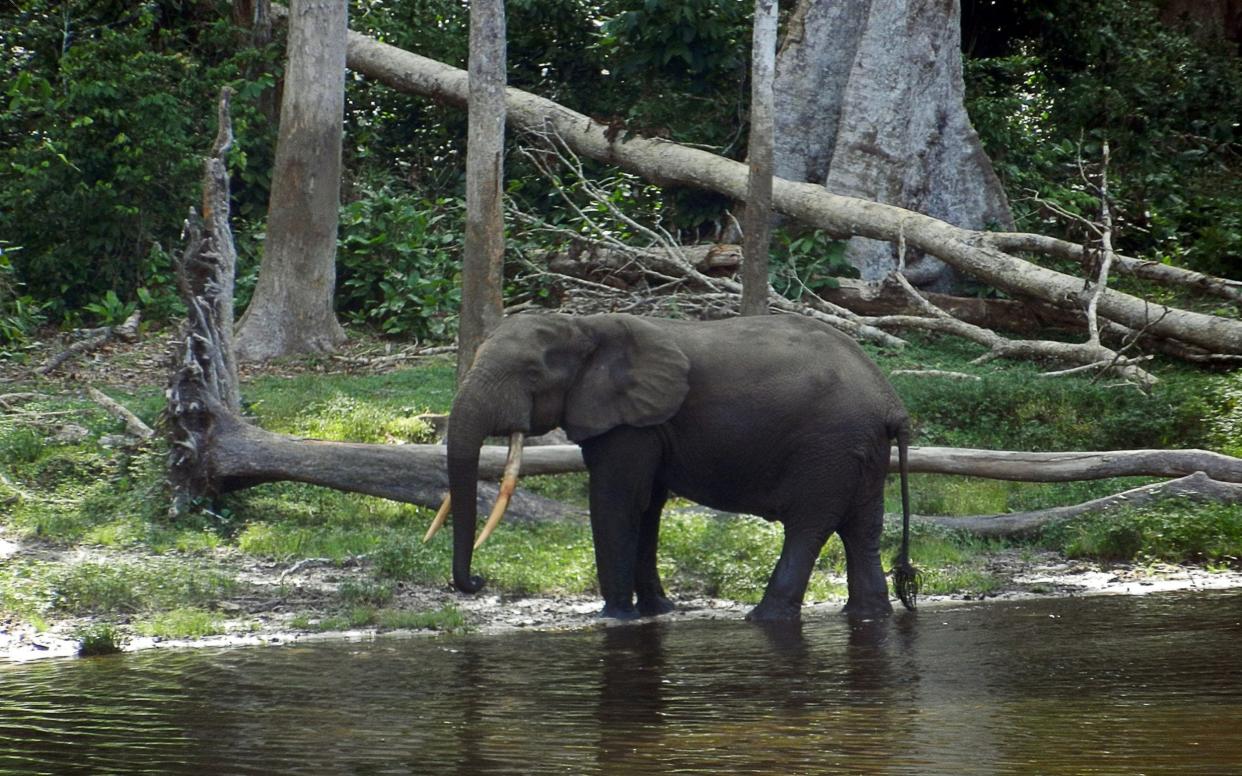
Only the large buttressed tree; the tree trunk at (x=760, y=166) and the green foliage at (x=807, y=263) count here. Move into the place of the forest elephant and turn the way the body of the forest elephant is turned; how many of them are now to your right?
3

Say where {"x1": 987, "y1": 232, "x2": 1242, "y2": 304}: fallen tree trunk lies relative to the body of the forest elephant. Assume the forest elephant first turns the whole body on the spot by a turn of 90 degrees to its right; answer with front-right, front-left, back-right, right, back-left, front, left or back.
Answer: front-right

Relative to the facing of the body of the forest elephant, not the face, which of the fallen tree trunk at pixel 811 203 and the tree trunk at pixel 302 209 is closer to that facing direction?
the tree trunk

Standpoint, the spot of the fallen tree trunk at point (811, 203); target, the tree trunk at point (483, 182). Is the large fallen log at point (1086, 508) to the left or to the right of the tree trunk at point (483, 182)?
left

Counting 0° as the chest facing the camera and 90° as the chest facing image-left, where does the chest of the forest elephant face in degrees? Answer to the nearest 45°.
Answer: approximately 90°

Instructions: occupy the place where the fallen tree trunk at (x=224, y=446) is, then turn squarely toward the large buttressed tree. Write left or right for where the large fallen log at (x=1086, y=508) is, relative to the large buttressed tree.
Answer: right

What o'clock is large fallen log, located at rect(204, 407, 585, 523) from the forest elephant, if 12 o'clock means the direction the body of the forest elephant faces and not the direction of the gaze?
The large fallen log is roughly at 1 o'clock from the forest elephant.

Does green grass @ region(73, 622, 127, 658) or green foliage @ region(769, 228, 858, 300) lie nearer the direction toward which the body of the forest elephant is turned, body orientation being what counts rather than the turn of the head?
the green grass

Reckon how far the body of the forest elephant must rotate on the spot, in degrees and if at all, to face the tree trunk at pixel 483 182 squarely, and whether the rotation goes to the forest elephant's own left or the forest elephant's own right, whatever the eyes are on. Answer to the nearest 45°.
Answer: approximately 45° to the forest elephant's own right

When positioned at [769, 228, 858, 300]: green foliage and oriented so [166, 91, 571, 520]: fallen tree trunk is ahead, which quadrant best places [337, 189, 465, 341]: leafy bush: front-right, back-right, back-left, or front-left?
front-right

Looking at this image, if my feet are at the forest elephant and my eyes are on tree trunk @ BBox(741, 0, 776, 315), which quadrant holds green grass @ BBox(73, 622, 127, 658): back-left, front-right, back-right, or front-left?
back-left

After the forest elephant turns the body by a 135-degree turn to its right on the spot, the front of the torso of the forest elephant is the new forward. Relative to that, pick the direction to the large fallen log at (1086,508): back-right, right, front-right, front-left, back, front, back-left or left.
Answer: front

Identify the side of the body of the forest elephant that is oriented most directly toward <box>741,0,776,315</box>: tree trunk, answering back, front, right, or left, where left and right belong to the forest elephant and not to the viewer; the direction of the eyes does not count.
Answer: right

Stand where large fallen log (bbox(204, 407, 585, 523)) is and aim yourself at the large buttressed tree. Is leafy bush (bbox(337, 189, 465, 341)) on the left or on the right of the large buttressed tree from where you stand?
left

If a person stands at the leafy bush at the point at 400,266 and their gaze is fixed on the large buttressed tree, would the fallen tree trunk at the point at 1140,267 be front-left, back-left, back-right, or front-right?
front-right

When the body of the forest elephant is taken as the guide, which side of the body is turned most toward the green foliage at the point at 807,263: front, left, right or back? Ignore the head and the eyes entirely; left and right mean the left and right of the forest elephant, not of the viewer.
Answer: right
